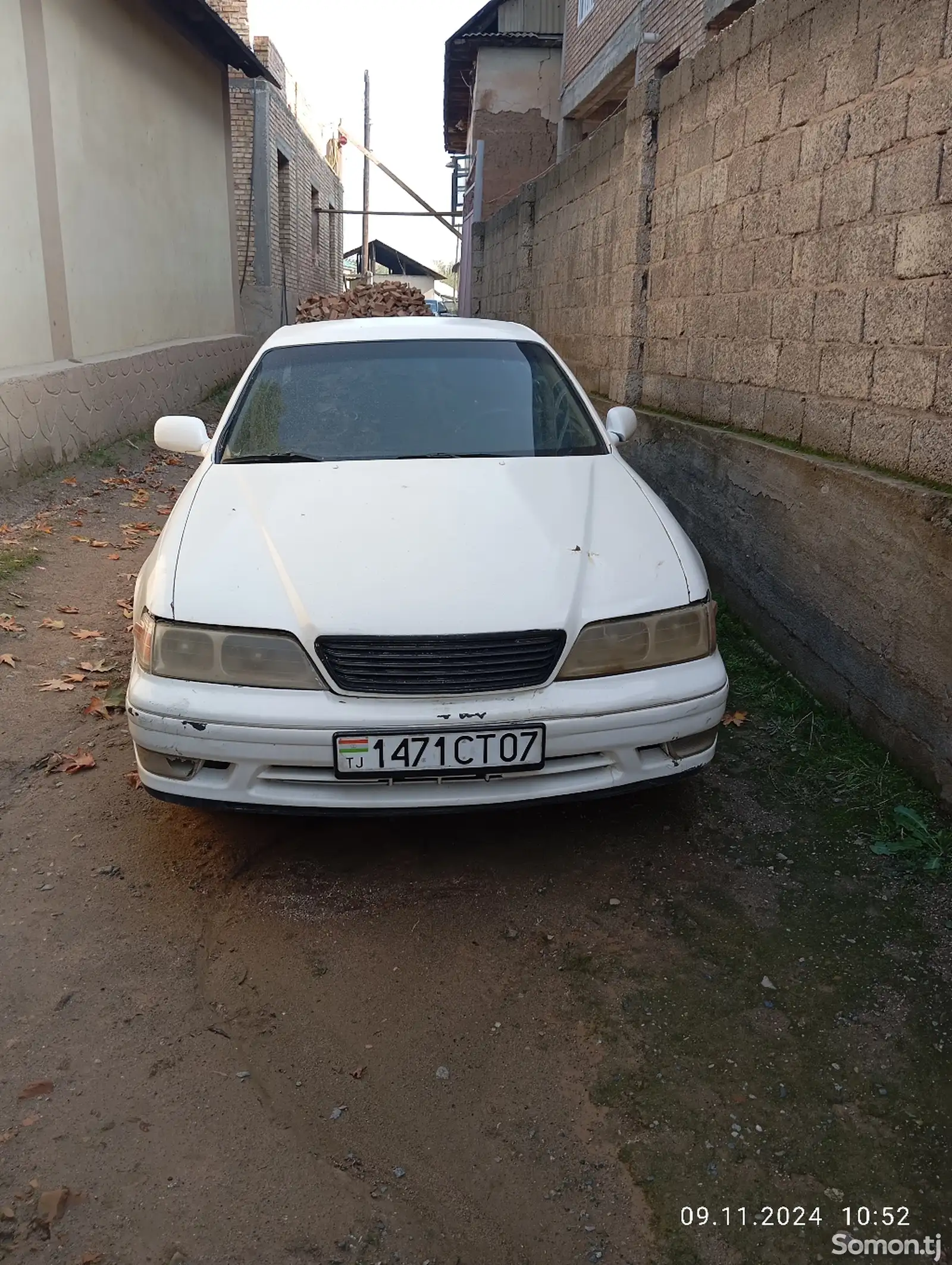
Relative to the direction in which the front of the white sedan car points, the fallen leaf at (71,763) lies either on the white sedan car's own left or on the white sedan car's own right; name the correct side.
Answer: on the white sedan car's own right

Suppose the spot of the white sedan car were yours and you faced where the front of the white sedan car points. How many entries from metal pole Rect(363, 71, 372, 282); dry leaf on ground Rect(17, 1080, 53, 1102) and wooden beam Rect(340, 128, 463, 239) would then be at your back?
2

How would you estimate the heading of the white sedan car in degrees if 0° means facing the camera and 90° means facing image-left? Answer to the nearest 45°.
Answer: approximately 0°

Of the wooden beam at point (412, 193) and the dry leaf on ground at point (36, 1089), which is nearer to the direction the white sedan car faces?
the dry leaf on ground

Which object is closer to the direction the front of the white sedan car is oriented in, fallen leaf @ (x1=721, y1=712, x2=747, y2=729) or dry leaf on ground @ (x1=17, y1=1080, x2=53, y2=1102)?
the dry leaf on ground

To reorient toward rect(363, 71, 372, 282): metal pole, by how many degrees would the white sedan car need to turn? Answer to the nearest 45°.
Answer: approximately 180°

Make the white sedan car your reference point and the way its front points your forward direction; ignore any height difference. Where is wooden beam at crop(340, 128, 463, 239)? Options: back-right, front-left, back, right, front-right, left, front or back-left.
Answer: back

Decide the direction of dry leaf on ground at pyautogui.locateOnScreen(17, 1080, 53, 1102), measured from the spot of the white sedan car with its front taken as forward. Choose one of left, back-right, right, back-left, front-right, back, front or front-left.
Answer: front-right

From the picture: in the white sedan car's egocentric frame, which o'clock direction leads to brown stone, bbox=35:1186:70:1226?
The brown stone is roughly at 1 o'clock from the white sedan car.
